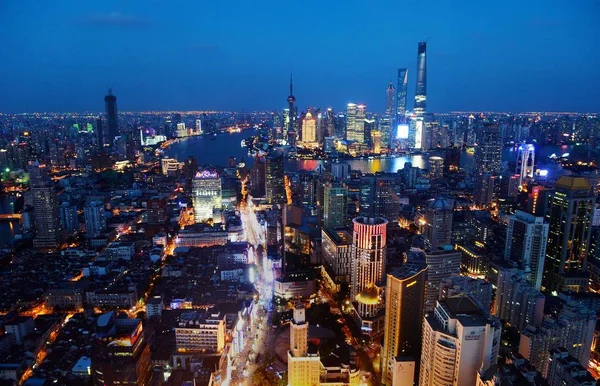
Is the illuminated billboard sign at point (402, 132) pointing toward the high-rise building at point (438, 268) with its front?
yes

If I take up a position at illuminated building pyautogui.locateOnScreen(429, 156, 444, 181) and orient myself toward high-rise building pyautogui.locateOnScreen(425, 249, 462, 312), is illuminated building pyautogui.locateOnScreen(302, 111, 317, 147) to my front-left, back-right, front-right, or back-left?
back-right

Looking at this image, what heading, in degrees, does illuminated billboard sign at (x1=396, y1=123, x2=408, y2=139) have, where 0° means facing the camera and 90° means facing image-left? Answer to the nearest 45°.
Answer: approximately 0°

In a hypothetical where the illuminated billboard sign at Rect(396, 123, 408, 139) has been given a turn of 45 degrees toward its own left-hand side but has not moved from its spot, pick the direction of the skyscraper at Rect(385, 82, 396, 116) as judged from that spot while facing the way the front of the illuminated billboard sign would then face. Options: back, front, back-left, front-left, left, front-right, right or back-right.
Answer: back-left

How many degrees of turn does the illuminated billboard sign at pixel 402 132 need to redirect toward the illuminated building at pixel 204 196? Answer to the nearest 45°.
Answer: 0° — it already faces it

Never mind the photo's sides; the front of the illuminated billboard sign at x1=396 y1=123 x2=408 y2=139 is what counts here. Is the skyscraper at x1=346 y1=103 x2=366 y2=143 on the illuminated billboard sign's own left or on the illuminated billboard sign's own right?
on the illuminated billboard sign's own right

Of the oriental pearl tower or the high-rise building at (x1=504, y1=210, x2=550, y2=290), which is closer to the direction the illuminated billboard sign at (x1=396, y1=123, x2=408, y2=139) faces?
the high-rise building

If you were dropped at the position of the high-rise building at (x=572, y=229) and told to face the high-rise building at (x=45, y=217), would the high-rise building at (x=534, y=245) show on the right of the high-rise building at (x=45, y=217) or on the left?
left

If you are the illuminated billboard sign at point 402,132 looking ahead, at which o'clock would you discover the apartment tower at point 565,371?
The apartment tower is roughly at 12 o'clock from the illuminated billboard sign.

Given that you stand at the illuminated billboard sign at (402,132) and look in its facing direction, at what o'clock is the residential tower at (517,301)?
The residential tower is roughly at 12 o'clock from the illuminated billboard sign.

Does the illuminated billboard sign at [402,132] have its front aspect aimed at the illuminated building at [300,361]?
yes
